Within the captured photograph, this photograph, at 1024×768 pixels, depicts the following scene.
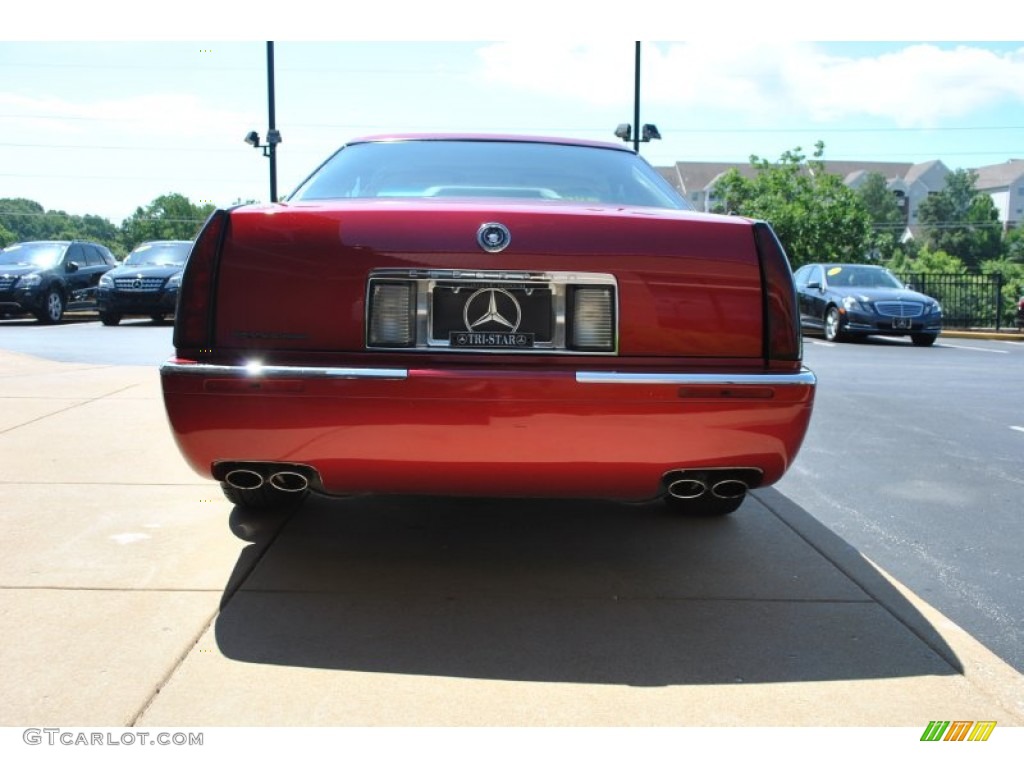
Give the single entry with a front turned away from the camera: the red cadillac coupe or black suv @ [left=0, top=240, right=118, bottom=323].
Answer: the red cadillac coupe

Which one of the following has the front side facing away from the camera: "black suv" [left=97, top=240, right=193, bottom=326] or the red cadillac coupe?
the red cadillac coupe

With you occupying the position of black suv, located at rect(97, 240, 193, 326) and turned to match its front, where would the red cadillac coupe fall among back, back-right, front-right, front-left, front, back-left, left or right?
front-left

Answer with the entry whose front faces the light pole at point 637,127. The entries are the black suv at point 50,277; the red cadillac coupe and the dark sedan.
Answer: the red cadillac coupe

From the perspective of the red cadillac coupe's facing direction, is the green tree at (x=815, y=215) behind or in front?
in front

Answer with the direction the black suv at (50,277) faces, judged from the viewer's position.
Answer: facing the viewer and to the left of the viewer

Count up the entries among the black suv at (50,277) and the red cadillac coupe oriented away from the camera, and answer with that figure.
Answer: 1

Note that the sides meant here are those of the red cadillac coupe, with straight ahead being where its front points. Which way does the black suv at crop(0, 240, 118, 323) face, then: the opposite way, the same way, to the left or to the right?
the opposite way

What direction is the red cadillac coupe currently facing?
away from the camera

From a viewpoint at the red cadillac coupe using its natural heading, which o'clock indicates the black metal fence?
The black metal fence is roughly at 1 o'clock from the red cadillac coupe.

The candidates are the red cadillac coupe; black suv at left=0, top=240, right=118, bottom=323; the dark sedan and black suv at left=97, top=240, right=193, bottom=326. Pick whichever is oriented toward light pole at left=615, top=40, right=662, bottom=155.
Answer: the red cadillac coupe

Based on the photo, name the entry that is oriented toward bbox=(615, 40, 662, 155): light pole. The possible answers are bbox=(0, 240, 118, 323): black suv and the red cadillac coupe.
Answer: the red cadillac coupe

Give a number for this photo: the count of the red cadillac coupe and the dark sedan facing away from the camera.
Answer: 1

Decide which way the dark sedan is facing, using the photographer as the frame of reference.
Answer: facing the viewer and to the right of the viewer

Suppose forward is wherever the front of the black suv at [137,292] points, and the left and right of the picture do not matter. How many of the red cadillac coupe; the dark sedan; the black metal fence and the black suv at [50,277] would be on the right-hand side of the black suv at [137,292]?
1

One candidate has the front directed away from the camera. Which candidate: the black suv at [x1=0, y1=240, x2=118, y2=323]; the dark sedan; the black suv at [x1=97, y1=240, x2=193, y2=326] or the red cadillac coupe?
the red cadillac coupe

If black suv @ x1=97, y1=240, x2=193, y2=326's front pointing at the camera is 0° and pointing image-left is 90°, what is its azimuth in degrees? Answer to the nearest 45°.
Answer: approximately 45°

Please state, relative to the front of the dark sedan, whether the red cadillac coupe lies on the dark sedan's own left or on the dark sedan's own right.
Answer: on the dark sedan's own right
